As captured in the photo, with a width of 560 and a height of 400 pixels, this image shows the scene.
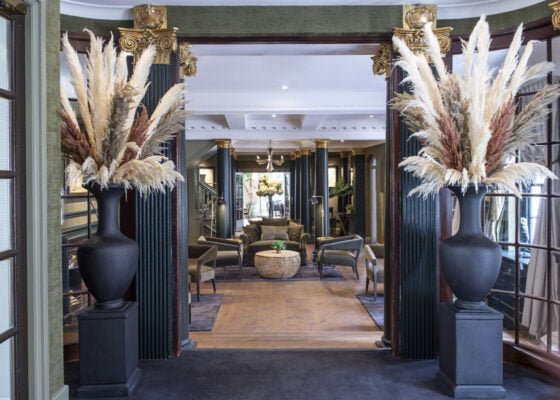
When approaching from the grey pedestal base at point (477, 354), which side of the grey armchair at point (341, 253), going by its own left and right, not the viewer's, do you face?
left

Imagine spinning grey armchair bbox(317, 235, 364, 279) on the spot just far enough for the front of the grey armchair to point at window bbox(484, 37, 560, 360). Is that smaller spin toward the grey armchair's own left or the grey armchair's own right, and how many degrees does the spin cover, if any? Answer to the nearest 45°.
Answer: approximately 90° to the grey armchair's own left

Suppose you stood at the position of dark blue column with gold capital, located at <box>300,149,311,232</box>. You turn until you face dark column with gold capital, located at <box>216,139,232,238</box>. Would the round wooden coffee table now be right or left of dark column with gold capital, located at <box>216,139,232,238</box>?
left

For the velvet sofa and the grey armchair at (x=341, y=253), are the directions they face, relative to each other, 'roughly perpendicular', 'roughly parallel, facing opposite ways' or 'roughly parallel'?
roughly perpendicular

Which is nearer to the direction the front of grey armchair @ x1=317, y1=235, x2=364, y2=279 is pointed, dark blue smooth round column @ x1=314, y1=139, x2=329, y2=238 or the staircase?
the staircase

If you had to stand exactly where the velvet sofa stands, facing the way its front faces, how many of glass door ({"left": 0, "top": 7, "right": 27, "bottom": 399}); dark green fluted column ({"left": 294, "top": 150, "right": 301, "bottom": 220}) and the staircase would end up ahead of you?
1

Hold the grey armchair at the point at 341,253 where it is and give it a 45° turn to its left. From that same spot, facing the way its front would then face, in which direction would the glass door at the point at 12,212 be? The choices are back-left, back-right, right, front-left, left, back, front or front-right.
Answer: front-left

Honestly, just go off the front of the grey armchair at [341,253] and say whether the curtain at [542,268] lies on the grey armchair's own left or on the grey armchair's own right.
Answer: on the grey armchair's own left

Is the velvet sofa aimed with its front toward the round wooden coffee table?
yes

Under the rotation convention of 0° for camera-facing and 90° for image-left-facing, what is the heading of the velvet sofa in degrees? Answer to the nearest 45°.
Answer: approximately 0°

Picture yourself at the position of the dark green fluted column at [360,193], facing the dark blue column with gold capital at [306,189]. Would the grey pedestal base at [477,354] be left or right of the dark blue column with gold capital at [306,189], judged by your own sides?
left

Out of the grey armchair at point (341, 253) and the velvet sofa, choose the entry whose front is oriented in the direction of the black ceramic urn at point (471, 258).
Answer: the velvet sofa

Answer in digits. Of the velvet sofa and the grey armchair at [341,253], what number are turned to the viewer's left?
1

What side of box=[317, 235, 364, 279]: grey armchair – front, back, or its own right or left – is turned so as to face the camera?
left

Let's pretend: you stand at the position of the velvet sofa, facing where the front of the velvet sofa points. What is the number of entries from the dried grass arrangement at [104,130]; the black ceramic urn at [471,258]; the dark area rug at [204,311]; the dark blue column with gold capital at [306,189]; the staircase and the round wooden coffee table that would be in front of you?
4
